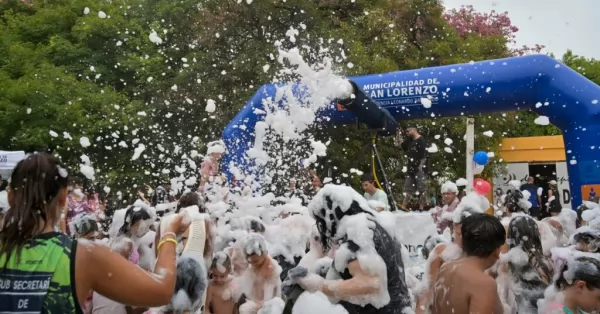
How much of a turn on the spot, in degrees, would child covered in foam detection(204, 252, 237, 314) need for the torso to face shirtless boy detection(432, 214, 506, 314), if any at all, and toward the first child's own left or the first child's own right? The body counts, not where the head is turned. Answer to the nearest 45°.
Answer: approximately 45° to the first child's own left

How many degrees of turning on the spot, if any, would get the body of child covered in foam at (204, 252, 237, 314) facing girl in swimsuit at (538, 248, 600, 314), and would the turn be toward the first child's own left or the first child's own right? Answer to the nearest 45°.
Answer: approximately 45° to the first child's own left

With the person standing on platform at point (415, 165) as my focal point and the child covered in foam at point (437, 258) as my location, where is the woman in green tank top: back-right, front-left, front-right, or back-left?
back-left

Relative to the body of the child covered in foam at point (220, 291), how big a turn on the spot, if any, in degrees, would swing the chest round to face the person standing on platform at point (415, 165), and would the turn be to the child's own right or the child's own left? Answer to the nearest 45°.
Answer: approximately 135° to the child's own left

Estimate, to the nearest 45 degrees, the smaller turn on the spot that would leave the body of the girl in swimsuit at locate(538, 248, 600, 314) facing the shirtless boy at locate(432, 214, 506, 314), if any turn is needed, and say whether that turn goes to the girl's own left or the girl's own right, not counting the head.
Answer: approximately 135° to the girl's own right

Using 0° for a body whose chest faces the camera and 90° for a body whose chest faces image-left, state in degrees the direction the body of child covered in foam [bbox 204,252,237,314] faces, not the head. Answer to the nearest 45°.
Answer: approximately 0°

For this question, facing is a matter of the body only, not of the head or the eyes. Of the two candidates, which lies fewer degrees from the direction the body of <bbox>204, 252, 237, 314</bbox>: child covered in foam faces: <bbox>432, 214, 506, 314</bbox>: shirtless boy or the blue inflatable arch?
the shirtless boy
